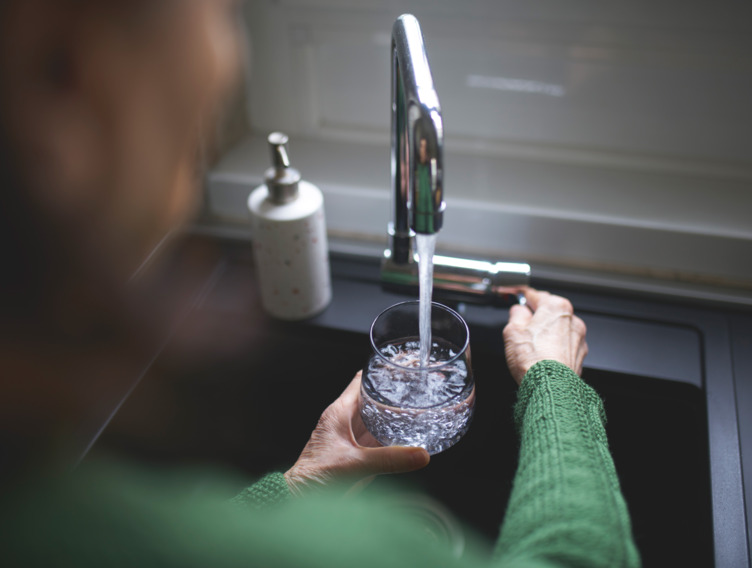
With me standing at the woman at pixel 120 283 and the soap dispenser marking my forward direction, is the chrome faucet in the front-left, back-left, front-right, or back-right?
front-right

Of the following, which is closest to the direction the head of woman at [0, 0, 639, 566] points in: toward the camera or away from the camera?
away from the camera

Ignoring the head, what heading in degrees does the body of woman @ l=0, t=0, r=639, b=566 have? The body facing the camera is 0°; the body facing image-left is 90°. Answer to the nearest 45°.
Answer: approximately 225°
